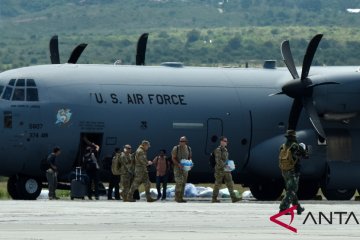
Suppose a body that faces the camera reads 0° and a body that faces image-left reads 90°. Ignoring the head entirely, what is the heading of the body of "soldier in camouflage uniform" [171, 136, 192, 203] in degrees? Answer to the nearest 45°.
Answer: approximately 315°

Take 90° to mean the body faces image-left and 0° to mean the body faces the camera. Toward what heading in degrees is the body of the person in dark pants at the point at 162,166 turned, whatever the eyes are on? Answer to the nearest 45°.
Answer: approximately 0°

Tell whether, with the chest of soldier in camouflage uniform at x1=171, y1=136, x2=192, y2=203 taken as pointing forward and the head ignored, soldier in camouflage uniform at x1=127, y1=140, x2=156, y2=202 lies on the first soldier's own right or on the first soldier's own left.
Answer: on the first soldier's own right

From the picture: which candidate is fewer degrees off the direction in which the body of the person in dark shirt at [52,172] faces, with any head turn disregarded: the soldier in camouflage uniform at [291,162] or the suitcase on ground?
the suitcase on ground
